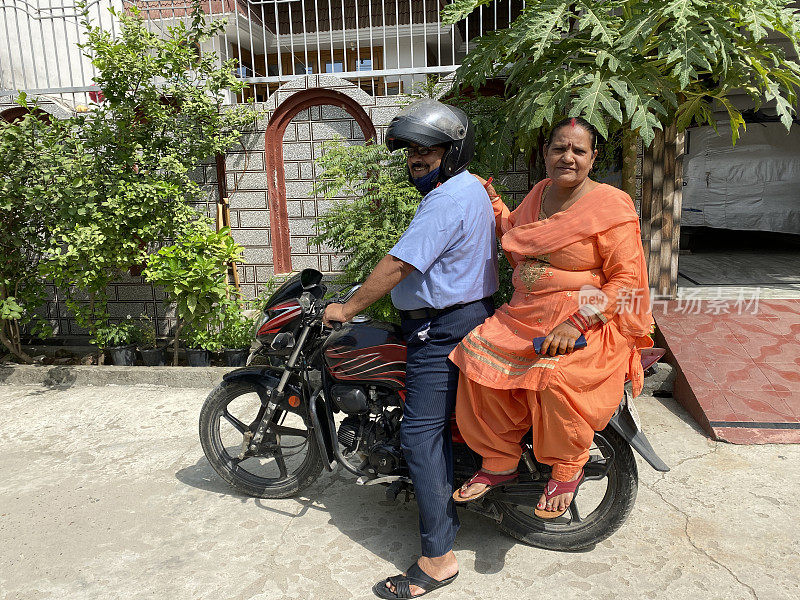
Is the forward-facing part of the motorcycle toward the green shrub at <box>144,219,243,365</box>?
no

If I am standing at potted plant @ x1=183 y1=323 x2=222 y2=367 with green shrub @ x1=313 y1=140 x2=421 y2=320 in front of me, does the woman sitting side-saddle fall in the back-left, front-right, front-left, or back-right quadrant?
front-right

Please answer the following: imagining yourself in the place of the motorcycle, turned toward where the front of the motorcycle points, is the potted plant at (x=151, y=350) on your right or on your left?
on your right

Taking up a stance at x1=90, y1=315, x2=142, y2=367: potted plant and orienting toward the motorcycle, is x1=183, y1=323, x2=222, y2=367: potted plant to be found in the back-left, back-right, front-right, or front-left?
front-left

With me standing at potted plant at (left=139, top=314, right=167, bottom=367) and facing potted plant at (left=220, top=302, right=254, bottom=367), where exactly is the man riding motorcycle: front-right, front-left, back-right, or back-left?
front-right

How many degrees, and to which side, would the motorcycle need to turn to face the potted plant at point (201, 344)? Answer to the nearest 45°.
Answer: approximately 45° to its right

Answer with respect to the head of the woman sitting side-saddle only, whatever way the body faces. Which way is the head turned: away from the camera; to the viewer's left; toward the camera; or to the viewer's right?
toward the camera

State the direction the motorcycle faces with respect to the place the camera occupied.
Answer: facing to the left of the viewer

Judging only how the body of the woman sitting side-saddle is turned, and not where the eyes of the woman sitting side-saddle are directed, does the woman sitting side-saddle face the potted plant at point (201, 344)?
no

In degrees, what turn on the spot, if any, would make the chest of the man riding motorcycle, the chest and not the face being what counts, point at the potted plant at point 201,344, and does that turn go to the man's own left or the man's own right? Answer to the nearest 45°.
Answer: approximately 45° to the man's own right

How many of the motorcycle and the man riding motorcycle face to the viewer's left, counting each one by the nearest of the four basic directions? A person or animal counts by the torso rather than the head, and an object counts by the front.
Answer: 2

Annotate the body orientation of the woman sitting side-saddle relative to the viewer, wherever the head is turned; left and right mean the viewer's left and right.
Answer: facing the viewer and to the left of the viewer

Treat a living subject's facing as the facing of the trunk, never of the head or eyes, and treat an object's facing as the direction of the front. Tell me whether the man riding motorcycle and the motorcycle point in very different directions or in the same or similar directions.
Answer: same or similar directions

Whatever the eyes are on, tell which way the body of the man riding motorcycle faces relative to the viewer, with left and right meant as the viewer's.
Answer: facing to the left of the viewer

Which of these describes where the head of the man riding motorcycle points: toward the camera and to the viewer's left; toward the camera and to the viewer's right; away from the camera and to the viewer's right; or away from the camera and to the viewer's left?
toward the camera and to the viewer's left
